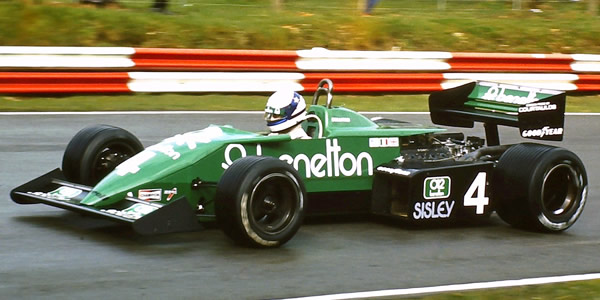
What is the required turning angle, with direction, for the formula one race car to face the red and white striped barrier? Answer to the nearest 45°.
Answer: approximately 135° to its right

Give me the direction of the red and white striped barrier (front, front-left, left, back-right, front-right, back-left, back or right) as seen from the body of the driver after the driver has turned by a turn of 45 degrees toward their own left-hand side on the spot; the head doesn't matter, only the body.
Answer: back

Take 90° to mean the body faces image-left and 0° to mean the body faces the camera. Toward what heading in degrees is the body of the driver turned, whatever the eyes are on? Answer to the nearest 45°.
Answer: approximately 45°

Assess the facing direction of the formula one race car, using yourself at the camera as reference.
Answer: facing the viewer and to the left of the viewer

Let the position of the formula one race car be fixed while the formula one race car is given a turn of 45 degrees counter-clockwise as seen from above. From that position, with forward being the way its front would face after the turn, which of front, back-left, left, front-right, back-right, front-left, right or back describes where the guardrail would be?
back

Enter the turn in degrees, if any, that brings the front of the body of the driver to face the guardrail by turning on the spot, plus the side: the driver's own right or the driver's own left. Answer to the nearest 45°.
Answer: approximately 135° to the driver's own right
